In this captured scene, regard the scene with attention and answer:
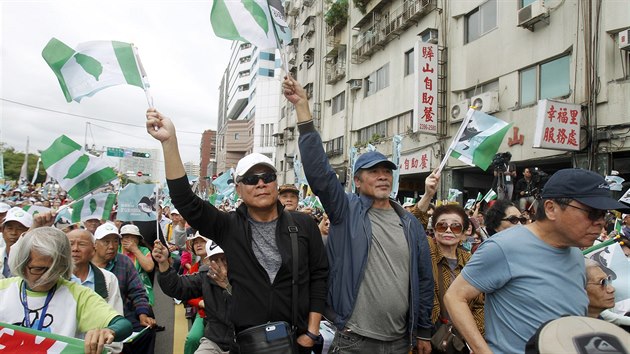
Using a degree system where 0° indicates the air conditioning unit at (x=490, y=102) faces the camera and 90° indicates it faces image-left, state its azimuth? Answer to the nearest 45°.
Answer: approximately 45°

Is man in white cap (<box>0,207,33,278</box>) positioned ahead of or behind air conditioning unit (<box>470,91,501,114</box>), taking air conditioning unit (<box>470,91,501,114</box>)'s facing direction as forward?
ahead

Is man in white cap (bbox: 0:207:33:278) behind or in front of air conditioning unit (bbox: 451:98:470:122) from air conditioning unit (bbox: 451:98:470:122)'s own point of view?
in front

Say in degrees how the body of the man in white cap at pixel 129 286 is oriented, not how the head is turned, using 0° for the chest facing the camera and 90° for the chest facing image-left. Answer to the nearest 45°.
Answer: approximately 315°

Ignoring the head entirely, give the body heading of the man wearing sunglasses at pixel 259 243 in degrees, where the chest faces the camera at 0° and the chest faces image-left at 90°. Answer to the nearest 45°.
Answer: approximately 0°

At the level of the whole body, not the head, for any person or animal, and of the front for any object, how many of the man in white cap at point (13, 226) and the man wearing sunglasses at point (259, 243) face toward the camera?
2

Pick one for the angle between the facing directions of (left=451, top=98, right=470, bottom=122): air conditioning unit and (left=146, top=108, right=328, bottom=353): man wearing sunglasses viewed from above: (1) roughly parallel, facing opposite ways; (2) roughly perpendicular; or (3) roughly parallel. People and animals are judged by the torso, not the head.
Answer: roughly perpendicular

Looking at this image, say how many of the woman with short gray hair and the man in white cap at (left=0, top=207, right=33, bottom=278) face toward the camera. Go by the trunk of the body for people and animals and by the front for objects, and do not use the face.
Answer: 2

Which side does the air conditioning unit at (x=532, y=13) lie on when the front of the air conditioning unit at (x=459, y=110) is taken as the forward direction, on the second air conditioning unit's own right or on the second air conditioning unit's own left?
on the second air conditioning unit's own left
